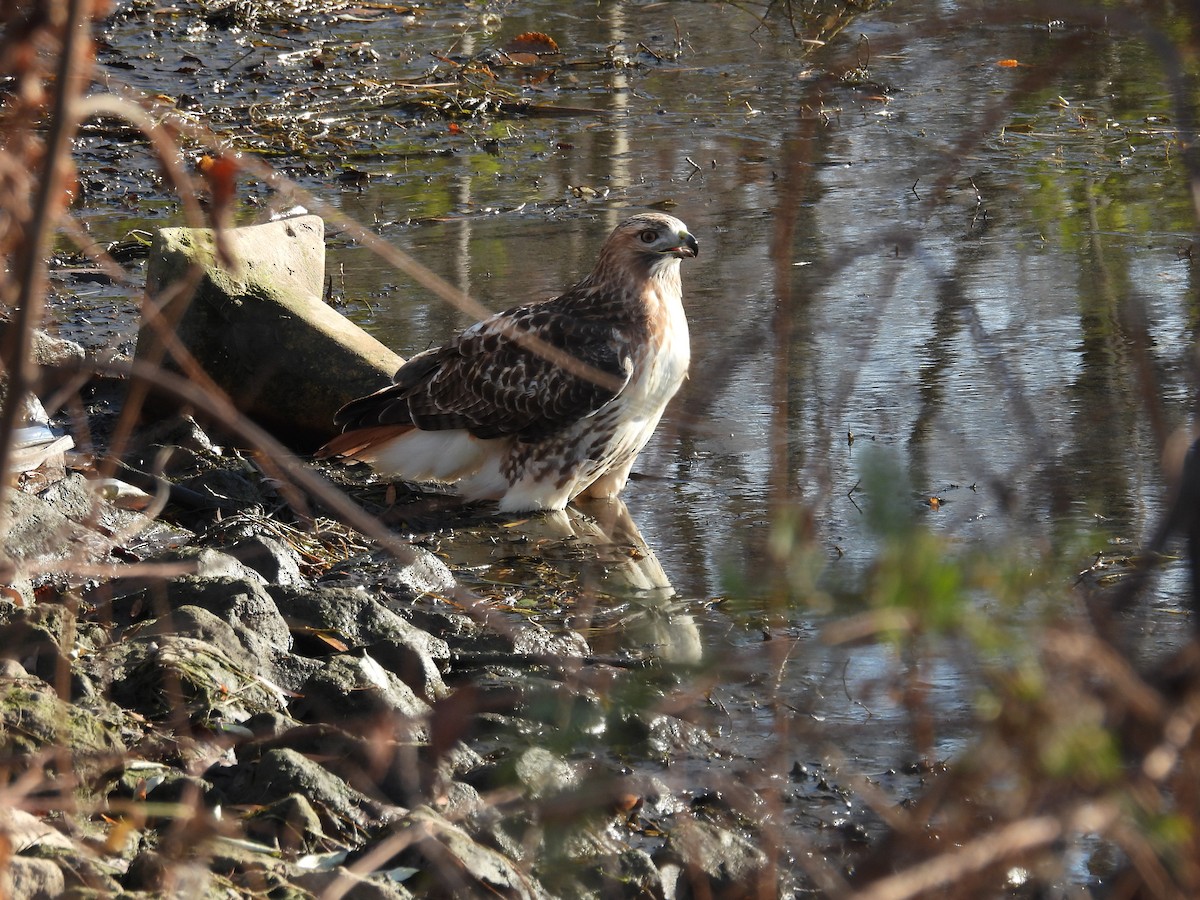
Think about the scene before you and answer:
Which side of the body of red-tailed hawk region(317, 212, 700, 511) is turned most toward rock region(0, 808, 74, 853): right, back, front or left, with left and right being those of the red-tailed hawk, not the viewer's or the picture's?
right

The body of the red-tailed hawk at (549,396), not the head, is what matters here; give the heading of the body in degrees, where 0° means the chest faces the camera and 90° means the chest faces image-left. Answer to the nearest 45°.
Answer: approximately 270°

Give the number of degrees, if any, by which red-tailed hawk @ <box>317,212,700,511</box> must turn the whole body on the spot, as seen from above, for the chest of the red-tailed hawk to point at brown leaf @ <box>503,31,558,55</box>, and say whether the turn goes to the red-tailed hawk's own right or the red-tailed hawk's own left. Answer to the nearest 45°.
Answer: approximately 90° to the red-tailed hawk's own left

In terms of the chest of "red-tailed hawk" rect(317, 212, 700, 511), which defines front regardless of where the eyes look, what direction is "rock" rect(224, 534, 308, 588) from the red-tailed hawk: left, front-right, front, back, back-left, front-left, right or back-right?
back-right

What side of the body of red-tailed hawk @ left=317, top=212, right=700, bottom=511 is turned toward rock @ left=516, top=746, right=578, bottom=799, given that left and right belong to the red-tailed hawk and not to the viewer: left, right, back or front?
right

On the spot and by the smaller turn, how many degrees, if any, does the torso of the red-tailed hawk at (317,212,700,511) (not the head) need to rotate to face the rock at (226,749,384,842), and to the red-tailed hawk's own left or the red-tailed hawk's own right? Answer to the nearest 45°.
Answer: approximately 90° to the red-tailed hawk's own right

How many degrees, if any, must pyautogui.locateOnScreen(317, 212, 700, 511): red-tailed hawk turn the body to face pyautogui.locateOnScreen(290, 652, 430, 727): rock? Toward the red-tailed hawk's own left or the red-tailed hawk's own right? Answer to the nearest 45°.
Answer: approximately 90° to the red-tailed hawk's own right
